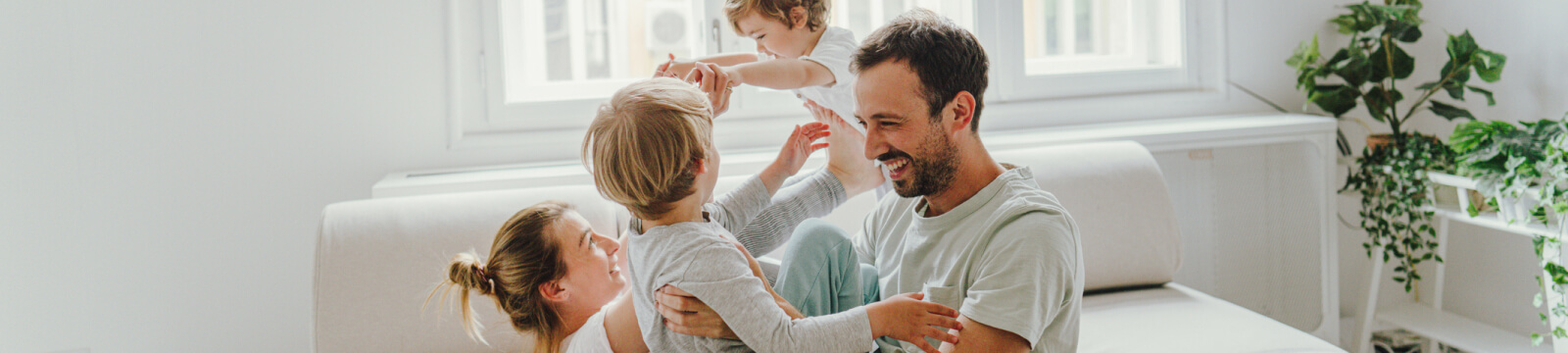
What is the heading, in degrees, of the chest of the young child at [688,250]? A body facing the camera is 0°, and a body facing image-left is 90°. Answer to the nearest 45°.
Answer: approximately 225°

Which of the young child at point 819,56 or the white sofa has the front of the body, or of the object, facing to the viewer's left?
the young child

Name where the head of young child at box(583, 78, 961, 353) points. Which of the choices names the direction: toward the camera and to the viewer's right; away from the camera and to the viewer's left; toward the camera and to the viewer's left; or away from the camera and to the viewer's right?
away from the camera and to the viewer's right

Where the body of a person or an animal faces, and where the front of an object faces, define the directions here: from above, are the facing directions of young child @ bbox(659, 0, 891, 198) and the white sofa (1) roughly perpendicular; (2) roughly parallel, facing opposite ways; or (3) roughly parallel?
roughly perpendicular

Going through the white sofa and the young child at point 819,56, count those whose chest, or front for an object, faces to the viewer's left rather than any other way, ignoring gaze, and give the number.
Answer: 1

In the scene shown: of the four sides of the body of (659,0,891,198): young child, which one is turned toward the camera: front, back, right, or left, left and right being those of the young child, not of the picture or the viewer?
left

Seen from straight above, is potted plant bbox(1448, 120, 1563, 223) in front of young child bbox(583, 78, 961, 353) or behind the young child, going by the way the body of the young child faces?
in front

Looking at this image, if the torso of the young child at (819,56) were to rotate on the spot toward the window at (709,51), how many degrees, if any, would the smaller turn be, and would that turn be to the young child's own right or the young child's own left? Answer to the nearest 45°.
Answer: approximately 90° to the young child's own right

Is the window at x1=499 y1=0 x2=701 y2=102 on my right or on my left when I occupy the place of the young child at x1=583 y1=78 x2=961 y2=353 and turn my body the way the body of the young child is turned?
on my left

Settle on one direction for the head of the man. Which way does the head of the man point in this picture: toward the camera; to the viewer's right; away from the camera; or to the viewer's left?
to the viewer's left
